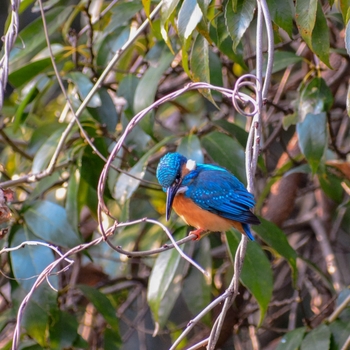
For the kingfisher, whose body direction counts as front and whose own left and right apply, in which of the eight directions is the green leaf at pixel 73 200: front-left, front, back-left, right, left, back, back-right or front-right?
front-right

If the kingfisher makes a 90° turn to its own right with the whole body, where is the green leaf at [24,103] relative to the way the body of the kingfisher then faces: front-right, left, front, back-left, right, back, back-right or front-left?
front-left

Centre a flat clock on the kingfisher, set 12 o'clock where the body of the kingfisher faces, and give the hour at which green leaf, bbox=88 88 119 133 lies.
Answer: The green leaf is roughly at 2 o'clock from the kingfisher.

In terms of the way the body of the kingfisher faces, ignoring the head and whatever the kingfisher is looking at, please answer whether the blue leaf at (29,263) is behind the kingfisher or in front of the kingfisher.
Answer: in front

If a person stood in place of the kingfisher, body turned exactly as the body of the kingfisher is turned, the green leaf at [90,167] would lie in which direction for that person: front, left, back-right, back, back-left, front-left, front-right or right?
front-right

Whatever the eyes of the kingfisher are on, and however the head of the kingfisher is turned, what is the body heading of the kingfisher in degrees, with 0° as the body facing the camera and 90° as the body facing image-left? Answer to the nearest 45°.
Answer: approximately 90°

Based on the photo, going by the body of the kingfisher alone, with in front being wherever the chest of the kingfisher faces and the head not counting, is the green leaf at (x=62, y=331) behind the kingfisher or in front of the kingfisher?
in front

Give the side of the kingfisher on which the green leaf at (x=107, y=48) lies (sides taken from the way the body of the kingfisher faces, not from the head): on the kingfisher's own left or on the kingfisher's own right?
on the kingfisher's own right
